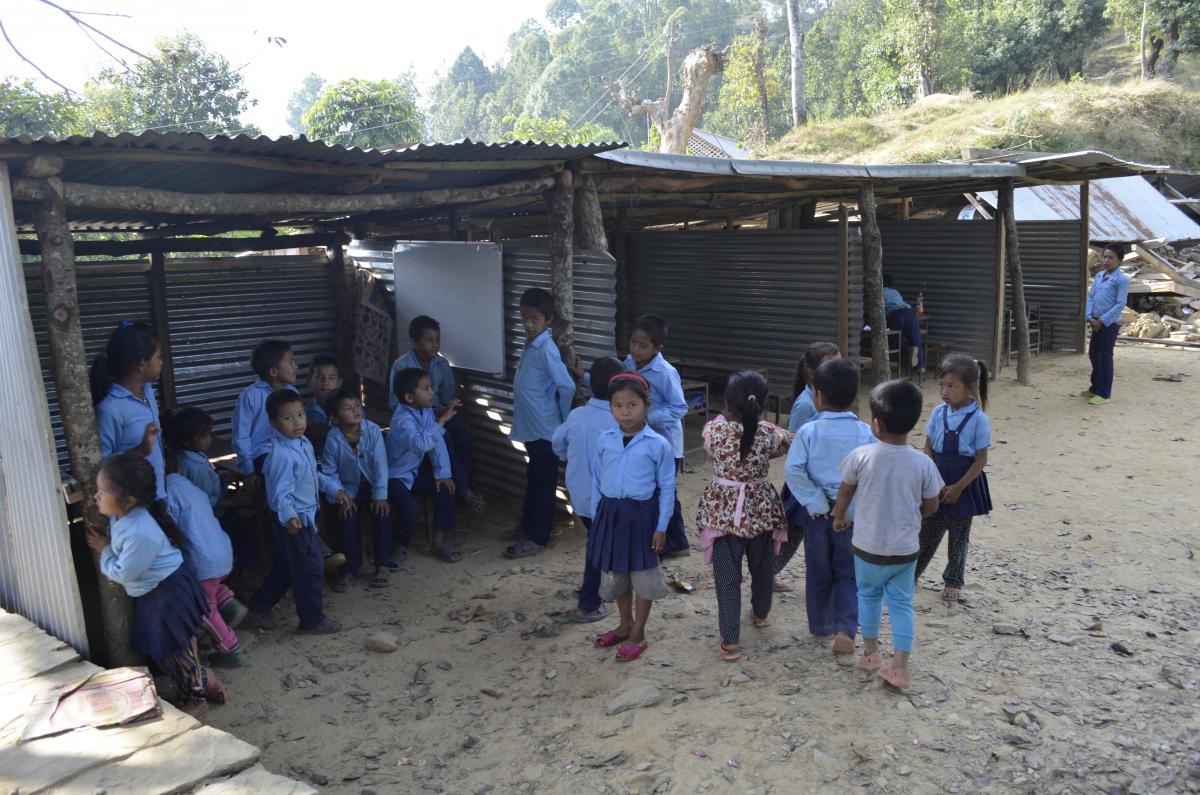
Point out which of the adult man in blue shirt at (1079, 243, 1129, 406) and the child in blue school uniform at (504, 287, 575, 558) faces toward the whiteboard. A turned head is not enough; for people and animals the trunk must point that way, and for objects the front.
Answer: the adult man in blue shirt

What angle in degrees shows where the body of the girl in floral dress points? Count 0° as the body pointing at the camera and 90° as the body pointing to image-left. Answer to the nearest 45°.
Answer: approximately 180°

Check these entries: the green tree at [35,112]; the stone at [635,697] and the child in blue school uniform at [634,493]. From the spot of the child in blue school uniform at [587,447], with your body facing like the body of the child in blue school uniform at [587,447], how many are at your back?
2

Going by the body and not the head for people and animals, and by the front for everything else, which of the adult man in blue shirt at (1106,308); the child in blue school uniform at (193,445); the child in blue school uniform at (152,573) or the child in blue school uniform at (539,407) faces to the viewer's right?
the child in blue school uniform at (193,445)

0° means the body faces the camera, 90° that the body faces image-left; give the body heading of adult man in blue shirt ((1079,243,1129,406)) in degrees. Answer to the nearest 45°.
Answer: approximately 45°

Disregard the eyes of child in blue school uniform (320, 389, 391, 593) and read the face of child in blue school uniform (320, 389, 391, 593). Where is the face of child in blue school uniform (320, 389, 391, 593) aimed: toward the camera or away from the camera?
toward the camera

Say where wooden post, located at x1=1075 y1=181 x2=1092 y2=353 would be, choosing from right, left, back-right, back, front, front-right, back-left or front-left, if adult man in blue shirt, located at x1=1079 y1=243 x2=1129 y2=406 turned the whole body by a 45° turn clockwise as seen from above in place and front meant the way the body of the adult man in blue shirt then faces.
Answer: right

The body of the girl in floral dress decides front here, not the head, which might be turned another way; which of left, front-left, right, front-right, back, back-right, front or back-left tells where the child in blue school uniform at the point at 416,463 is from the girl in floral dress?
front-left

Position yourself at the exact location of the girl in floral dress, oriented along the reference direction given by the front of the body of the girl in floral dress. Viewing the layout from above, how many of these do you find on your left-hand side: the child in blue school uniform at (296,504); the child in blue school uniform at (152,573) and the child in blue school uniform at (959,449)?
2

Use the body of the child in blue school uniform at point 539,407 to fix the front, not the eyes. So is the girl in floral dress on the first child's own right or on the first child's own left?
on the first child's own left

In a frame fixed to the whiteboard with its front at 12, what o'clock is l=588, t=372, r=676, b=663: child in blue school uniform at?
The child in blue school uniform is roughly at 10 o'clock from the whiteboard.
